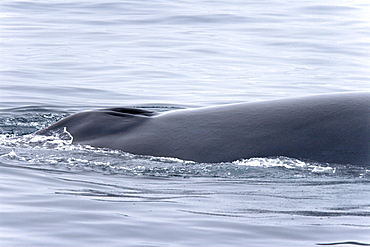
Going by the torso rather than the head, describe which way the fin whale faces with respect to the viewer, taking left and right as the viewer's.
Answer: facing to the left of the viewer
